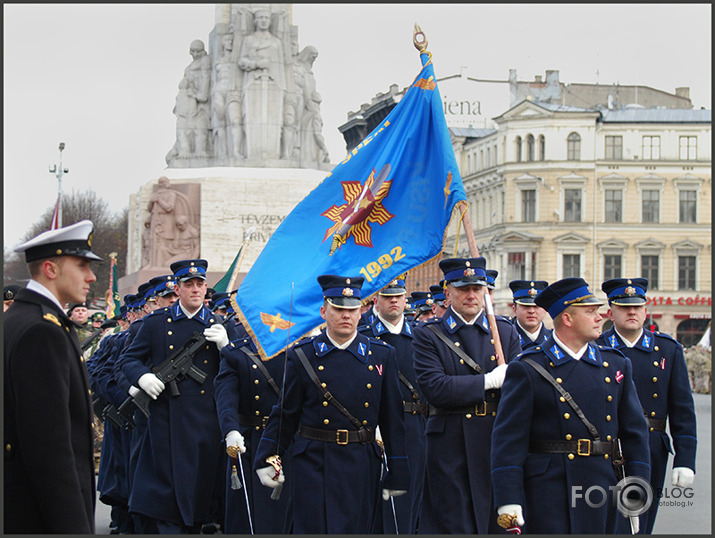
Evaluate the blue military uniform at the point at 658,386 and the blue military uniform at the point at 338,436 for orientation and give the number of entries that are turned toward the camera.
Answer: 2

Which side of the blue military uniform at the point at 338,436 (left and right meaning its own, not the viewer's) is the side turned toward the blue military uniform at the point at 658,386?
left

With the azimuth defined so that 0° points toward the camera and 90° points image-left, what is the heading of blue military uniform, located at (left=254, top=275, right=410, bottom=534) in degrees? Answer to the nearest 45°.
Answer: approximately 0°

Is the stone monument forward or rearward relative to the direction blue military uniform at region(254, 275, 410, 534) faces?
rearward

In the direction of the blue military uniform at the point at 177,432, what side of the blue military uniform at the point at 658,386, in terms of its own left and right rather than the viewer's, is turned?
right

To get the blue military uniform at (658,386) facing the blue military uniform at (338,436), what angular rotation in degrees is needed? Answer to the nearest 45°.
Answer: approximately 45° to its right

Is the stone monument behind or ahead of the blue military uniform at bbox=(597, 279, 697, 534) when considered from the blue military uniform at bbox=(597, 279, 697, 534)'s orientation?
behind
